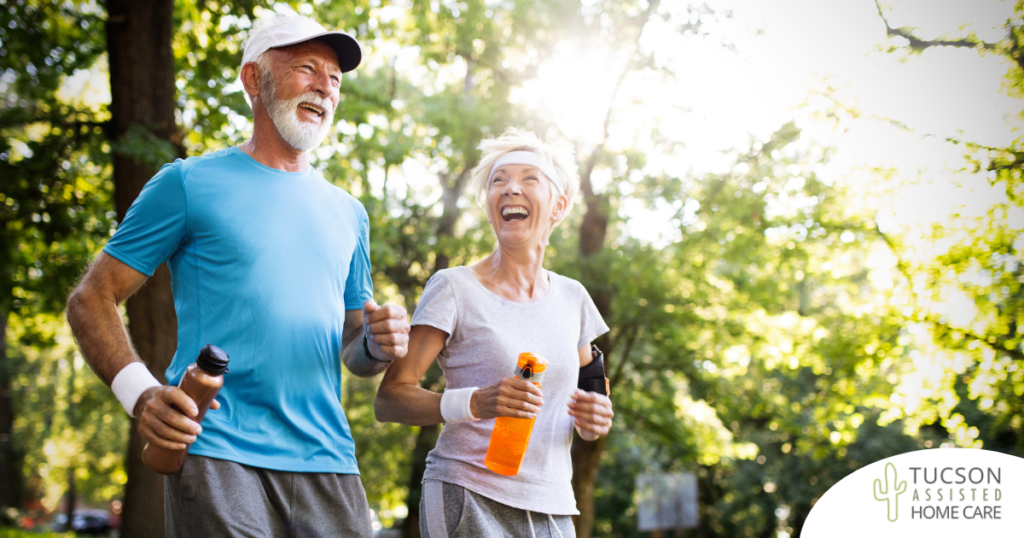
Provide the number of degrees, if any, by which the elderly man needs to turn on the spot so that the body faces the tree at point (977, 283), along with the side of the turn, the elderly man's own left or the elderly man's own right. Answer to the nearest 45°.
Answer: approximately 90° to the elderly man's own left

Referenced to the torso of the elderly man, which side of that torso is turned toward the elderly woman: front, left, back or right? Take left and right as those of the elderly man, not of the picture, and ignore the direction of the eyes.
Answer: left

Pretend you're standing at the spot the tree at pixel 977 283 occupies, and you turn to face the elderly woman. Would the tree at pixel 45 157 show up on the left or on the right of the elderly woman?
right

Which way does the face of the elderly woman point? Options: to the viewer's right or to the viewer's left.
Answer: to the viewer's left

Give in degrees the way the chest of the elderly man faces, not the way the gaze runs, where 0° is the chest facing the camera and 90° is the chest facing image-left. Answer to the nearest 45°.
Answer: approximately 315°

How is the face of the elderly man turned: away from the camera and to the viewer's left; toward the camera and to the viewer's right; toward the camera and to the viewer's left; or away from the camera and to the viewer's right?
toward the camera and to the viewer's right

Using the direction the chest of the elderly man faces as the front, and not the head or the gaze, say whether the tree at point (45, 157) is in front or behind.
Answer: behind
